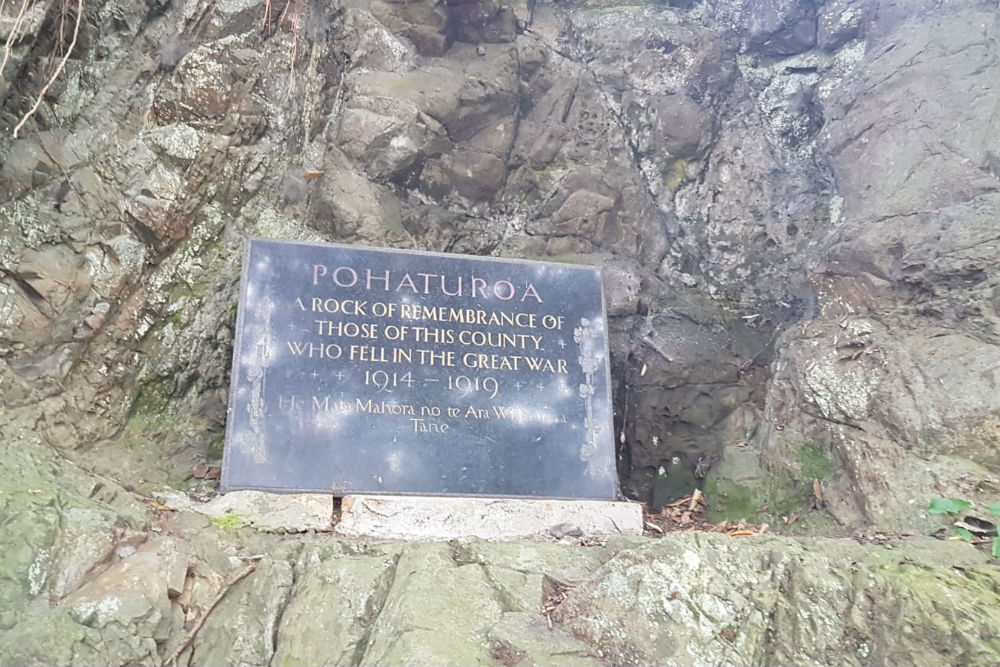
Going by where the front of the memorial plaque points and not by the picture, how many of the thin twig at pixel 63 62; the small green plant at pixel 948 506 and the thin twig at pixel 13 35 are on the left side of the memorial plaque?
1

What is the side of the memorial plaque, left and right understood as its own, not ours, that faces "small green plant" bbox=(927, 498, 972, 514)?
left

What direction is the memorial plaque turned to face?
toward the camera

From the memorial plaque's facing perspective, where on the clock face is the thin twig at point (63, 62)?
The thin twig is roughly at 3 o'clock from the memorial plaque.

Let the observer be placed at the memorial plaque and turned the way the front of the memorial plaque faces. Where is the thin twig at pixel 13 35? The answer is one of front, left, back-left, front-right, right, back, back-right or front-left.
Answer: right
